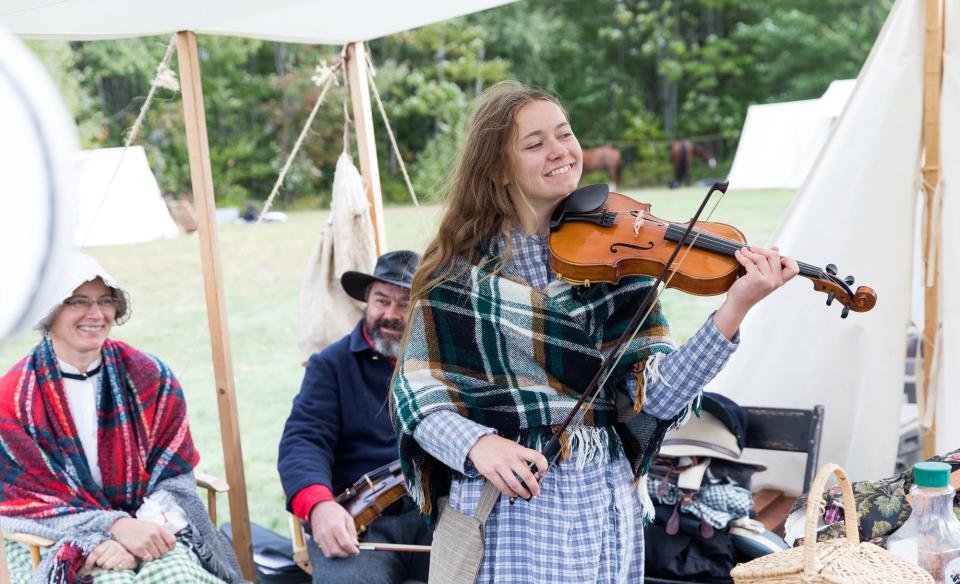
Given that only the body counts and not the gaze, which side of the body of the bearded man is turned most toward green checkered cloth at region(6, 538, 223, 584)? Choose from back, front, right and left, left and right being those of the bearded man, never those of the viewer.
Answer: right

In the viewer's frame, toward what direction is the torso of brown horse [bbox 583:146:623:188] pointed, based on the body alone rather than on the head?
to the viewer's left

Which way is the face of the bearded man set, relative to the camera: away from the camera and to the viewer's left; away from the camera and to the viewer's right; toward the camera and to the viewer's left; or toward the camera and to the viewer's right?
toward the camera and to the viewer's right

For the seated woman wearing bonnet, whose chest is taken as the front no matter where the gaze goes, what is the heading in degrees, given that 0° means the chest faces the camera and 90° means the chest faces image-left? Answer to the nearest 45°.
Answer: approximately 315°

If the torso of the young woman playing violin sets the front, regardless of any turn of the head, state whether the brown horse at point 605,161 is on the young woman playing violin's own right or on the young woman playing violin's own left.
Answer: on the young woman playing violin's own left
